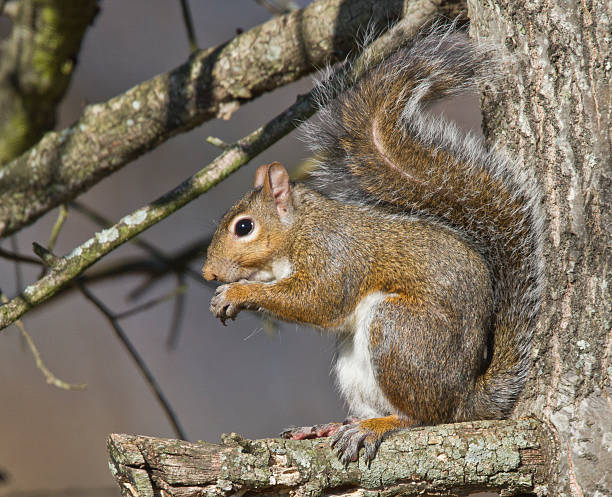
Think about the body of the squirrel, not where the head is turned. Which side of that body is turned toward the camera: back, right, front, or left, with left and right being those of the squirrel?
left

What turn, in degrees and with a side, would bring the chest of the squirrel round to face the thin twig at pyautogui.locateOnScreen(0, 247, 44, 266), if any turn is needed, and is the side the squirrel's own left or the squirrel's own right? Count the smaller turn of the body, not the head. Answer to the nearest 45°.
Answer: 0° — it already faces it
